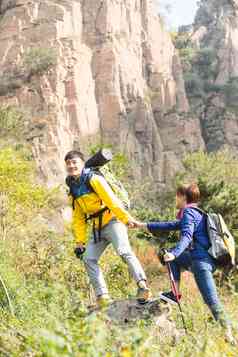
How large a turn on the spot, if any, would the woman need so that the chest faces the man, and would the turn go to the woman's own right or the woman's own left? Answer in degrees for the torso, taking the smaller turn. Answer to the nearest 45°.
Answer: approximately 45° to the woman's own right

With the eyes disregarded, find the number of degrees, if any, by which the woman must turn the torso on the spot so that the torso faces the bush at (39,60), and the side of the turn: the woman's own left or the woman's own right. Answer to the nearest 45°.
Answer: approximately 90° to the woman's own right

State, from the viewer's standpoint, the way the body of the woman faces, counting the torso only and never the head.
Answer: to the viewer's left

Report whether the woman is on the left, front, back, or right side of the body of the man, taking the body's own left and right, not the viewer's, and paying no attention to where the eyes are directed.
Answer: left

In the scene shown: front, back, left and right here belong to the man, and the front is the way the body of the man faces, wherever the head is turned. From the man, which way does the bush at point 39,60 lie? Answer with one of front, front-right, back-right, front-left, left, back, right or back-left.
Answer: back-right

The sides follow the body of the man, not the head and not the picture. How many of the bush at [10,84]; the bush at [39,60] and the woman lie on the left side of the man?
1

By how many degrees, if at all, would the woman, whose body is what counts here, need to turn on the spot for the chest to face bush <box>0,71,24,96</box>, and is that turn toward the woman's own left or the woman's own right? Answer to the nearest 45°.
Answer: approximately 90° to the woman's own right
